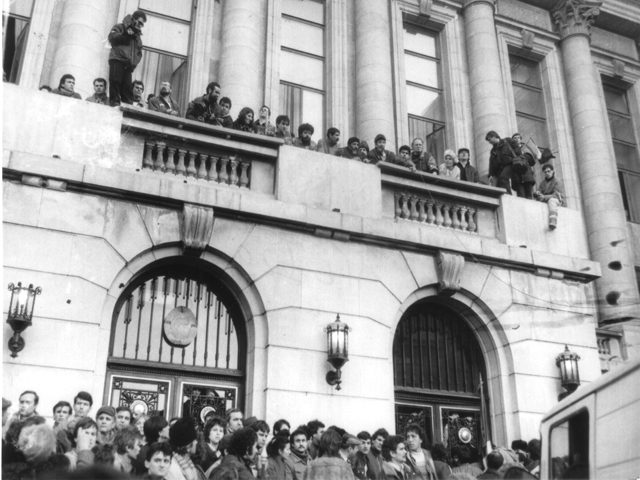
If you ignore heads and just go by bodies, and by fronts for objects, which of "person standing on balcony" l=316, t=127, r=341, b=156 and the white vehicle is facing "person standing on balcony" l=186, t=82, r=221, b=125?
the white vehicle

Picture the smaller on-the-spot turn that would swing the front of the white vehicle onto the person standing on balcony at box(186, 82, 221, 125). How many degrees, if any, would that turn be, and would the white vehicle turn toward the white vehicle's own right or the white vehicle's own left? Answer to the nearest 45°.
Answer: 0° — it already faces them

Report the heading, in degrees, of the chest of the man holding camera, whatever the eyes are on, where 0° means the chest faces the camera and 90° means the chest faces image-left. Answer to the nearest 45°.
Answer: approximately 315°

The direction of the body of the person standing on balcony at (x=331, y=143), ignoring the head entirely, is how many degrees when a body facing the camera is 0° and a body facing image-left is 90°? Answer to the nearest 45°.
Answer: approximately 315°

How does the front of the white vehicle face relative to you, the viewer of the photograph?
facing away from the viewer and to the left of the viewer

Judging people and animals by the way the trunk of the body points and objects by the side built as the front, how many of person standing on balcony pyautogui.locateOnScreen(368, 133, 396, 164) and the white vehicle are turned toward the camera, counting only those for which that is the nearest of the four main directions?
1

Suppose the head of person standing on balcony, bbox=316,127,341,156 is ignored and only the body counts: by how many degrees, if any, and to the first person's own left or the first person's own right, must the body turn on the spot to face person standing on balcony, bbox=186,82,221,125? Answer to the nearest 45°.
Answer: approximately 90° to the first person's own right

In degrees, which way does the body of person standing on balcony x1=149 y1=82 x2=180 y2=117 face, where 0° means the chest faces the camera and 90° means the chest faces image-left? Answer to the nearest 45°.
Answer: approximately 315°
